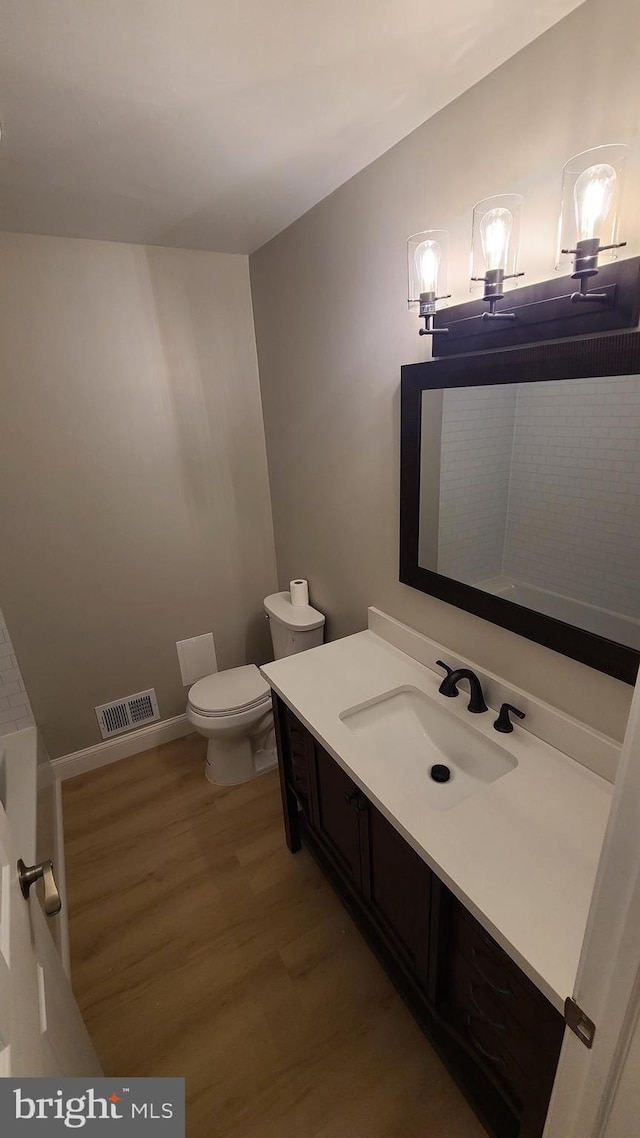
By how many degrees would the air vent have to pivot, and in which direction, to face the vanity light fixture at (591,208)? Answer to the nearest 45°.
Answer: approximately 45° to its left

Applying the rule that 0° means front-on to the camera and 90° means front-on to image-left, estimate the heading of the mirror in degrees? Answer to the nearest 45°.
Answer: approximately 45°

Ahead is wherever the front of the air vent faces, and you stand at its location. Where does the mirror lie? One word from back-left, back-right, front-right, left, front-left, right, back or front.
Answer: front-left

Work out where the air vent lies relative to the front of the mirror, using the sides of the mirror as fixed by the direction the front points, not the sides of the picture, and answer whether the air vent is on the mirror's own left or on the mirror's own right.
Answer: on the mirror's own right

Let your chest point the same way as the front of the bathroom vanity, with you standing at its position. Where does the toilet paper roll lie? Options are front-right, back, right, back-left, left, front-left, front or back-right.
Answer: right

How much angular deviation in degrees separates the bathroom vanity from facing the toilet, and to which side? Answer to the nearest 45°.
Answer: approximately 90° to its right

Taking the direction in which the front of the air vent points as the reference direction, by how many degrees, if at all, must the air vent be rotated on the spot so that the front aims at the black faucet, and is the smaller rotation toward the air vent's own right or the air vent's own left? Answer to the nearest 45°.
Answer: approximately 45° to the air vent's own left

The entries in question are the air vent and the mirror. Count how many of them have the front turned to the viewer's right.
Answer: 0

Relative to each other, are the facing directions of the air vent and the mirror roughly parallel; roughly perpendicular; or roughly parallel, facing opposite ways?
roughly perpendicular

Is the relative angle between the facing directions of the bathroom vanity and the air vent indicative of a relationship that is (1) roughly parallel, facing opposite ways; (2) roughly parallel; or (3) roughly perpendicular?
roughly perpendicular
